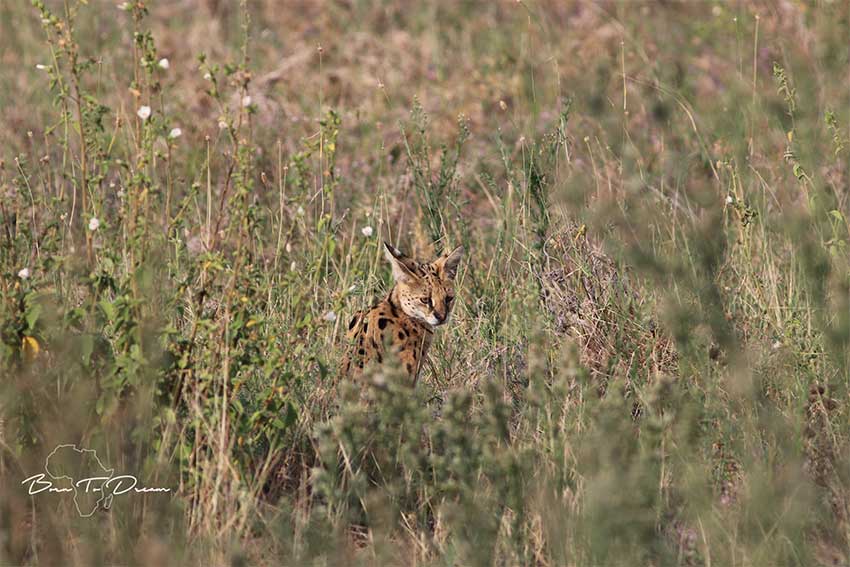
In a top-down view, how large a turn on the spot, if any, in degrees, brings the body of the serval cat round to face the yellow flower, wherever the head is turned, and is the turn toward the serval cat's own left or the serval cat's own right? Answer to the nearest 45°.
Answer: approximately 90° to the serval cat's own right
